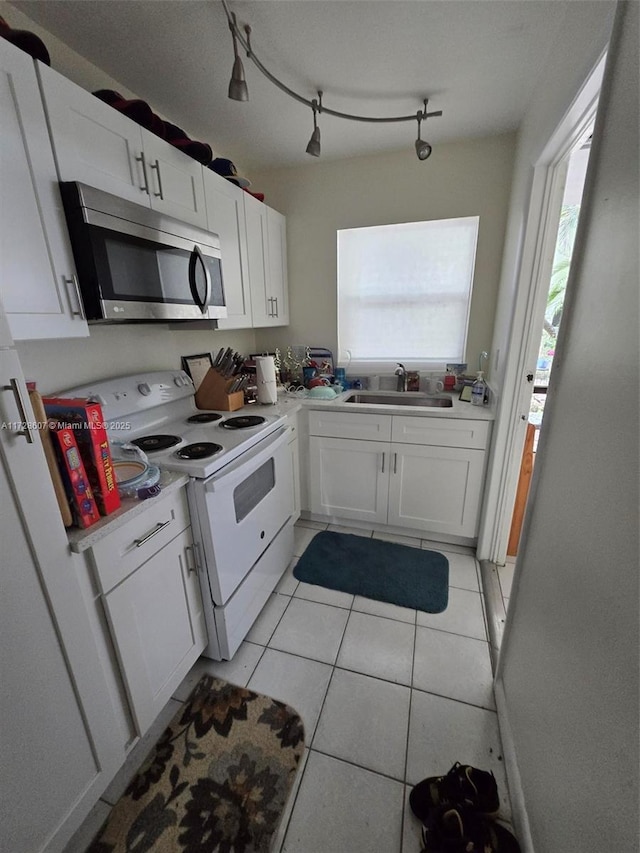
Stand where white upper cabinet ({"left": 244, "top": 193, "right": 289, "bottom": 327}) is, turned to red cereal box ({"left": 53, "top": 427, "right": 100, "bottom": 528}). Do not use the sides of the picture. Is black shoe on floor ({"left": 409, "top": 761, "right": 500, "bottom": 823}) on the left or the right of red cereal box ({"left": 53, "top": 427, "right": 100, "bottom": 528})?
left

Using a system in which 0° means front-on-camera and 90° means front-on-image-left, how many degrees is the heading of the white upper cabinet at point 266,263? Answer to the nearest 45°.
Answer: approximately 315°

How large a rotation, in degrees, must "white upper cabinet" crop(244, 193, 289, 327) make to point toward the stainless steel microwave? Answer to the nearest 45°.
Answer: approximately 90° to its right

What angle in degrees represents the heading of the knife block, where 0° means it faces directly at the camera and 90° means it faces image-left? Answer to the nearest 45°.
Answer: approximately 315°

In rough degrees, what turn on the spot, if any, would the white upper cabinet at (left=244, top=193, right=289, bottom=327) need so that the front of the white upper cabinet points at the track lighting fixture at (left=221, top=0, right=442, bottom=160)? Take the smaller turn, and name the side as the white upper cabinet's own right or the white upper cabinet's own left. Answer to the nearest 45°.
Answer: approximately 45° to the white upper cabinet's own right

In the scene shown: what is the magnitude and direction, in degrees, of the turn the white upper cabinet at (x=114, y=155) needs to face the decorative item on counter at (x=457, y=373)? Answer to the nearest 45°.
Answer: approximately 45° to its left

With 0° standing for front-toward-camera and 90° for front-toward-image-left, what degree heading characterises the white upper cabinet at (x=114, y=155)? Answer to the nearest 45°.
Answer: approximately 315°
